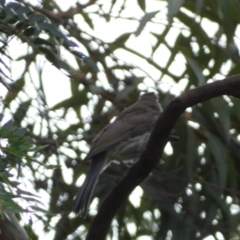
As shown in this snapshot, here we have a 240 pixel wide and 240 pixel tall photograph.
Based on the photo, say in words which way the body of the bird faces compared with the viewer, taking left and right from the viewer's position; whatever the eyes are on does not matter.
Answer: facing away from the viewer and to the right of the viewer
